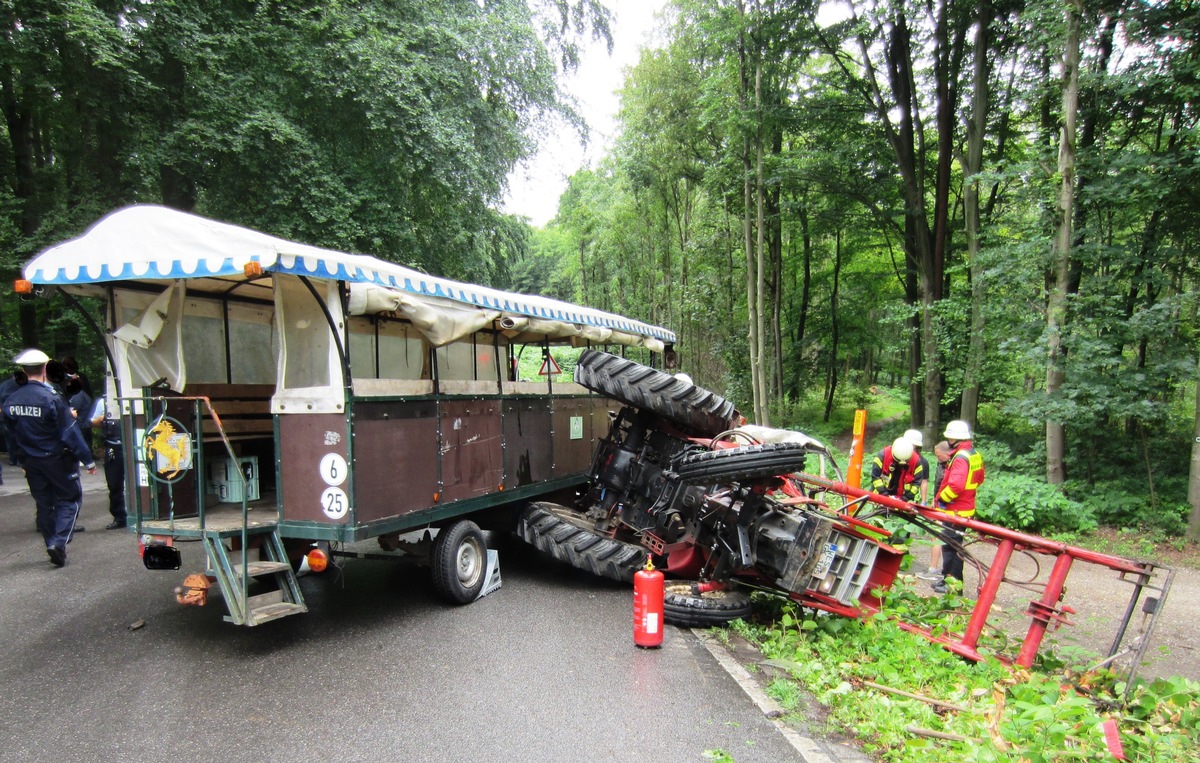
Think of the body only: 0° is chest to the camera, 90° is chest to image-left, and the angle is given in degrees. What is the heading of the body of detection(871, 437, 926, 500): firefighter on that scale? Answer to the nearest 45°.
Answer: approximately 0°

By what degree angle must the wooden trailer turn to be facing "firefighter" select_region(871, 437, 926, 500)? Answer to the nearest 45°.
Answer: approximately 45° to its right

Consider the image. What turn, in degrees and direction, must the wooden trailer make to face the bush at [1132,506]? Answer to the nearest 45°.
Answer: approximately 45° to its right

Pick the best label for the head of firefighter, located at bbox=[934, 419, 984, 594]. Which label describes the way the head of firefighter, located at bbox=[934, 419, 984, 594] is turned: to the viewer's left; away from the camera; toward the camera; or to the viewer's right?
to the viewer's left

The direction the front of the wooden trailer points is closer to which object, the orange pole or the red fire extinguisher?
the orange pole

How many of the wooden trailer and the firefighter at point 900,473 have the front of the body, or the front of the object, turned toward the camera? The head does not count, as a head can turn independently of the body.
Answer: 1

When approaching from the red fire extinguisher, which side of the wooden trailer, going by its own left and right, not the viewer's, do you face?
right

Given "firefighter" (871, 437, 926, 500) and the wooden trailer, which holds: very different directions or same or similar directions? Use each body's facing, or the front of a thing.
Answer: very different directions

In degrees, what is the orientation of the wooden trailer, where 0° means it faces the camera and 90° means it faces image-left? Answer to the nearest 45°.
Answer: approximately 225°
